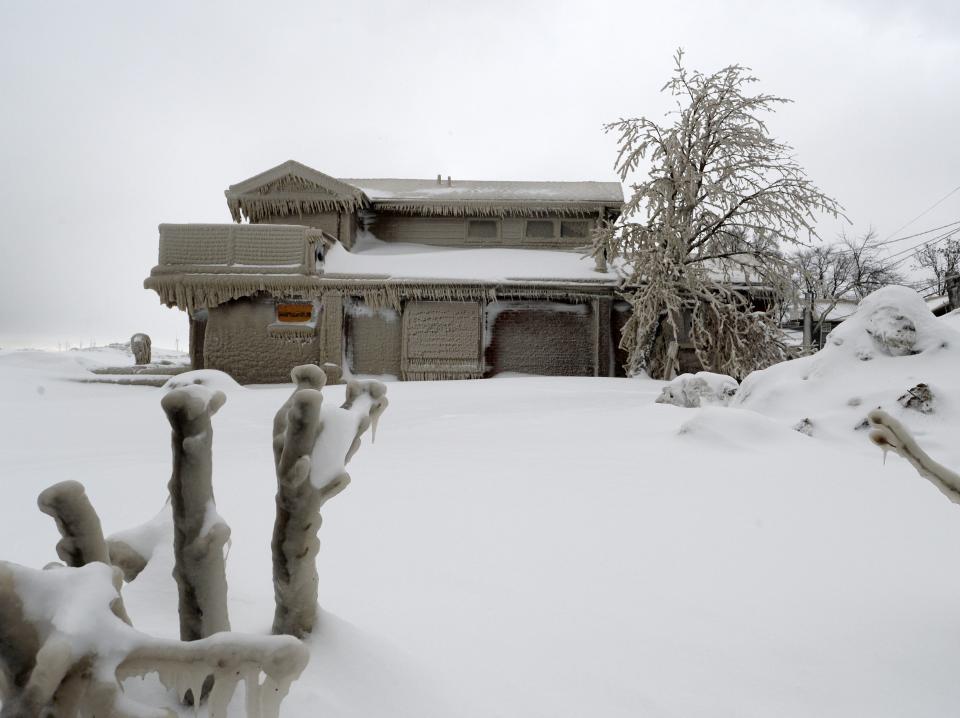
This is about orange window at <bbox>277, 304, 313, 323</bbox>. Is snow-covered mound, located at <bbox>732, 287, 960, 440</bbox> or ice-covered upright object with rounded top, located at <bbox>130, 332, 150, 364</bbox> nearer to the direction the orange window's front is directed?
the snow-covered mound

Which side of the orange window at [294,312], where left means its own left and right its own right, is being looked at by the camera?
front

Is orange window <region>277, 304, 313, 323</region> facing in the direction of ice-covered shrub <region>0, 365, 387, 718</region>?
yes

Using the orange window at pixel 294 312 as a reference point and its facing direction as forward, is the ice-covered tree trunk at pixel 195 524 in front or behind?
in front

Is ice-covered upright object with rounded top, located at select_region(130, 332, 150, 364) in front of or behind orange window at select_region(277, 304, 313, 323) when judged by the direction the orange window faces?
behind

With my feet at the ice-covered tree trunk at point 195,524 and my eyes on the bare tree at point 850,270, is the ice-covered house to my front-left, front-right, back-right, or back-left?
front-left

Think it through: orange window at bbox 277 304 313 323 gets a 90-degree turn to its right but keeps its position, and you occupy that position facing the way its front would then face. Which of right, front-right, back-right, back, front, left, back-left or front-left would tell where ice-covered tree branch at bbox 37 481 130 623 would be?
left

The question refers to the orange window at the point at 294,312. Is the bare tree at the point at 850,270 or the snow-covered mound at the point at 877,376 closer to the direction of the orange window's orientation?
the snow-covered mound

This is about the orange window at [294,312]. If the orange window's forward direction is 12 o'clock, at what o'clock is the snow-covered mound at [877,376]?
The snow-covered mound is roughly at 11 o'clock from the orange window.

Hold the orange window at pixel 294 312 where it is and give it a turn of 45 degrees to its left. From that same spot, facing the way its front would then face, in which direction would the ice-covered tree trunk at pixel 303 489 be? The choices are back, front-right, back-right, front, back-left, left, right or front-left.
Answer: front-right

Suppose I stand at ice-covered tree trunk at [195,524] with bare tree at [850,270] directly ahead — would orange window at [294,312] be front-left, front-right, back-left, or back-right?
front-left

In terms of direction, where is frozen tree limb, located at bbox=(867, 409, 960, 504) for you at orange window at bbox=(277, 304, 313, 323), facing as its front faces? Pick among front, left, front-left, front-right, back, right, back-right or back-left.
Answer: front
